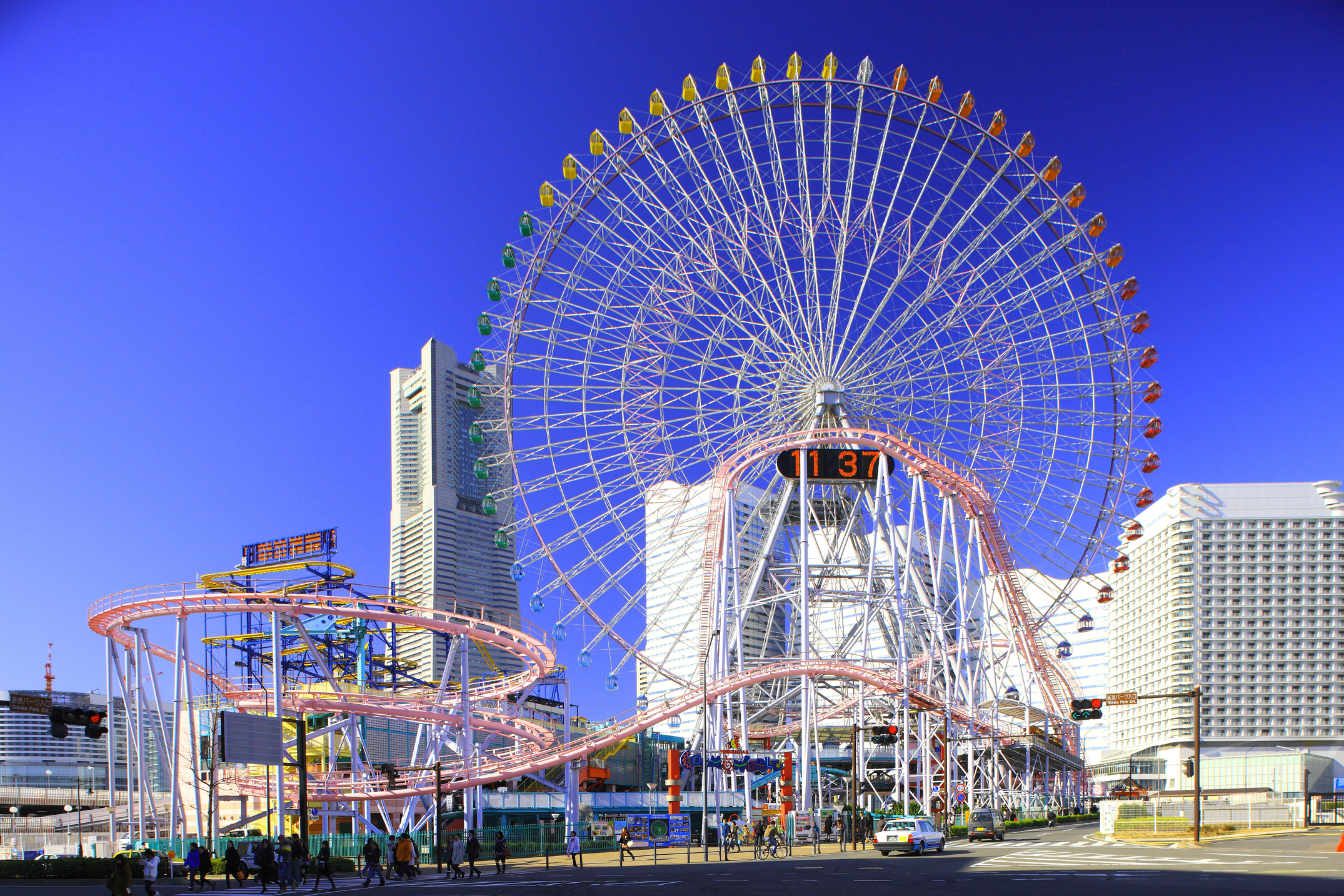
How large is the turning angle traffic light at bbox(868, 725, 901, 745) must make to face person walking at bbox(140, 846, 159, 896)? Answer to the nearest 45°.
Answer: approximately 45° to its right
